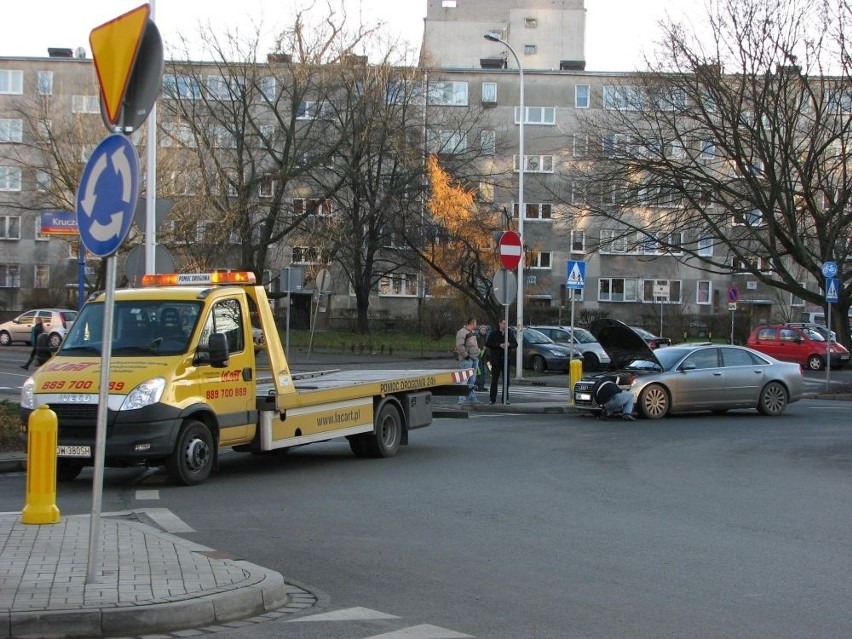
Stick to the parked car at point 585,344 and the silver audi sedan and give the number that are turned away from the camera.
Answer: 0

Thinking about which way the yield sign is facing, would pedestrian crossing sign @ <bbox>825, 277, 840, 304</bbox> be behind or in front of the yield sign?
behind

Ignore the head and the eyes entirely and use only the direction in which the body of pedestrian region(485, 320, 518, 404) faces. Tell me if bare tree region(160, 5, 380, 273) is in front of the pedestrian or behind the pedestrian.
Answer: behind

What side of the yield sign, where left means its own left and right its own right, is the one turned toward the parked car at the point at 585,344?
back

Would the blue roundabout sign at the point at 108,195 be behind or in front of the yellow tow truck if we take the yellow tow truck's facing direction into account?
in front

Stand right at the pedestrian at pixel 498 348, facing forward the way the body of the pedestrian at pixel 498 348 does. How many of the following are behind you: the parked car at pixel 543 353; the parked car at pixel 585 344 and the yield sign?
2

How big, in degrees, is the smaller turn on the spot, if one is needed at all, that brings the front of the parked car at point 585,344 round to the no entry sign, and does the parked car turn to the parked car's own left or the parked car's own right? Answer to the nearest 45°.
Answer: approximately 45° to the parked car's own right

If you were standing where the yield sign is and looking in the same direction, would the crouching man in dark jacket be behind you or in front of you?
behind

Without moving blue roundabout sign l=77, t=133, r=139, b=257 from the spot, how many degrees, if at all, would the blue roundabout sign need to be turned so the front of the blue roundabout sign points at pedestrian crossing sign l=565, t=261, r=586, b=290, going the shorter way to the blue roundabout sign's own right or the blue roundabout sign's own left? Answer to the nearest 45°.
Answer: approximately 180°

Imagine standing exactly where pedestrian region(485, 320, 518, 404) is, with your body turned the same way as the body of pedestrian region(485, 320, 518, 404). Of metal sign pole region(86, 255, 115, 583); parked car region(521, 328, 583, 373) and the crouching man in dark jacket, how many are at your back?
1
